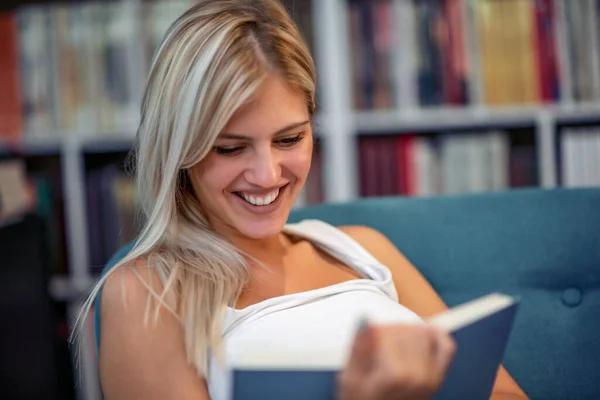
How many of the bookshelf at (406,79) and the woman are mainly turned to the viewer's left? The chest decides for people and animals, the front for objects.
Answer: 0

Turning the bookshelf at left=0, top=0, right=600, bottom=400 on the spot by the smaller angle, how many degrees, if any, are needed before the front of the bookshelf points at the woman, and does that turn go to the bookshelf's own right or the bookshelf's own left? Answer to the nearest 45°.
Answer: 0° — it already faces them

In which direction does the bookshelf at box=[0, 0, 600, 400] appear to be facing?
toward the camera

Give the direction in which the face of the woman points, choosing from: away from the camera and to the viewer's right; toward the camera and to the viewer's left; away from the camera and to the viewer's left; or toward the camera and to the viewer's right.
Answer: toward the camera and to the viewer's right

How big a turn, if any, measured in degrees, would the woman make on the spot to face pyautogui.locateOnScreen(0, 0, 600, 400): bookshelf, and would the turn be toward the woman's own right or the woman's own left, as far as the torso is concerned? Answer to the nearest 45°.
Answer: approximately 135° to the woman's own left
